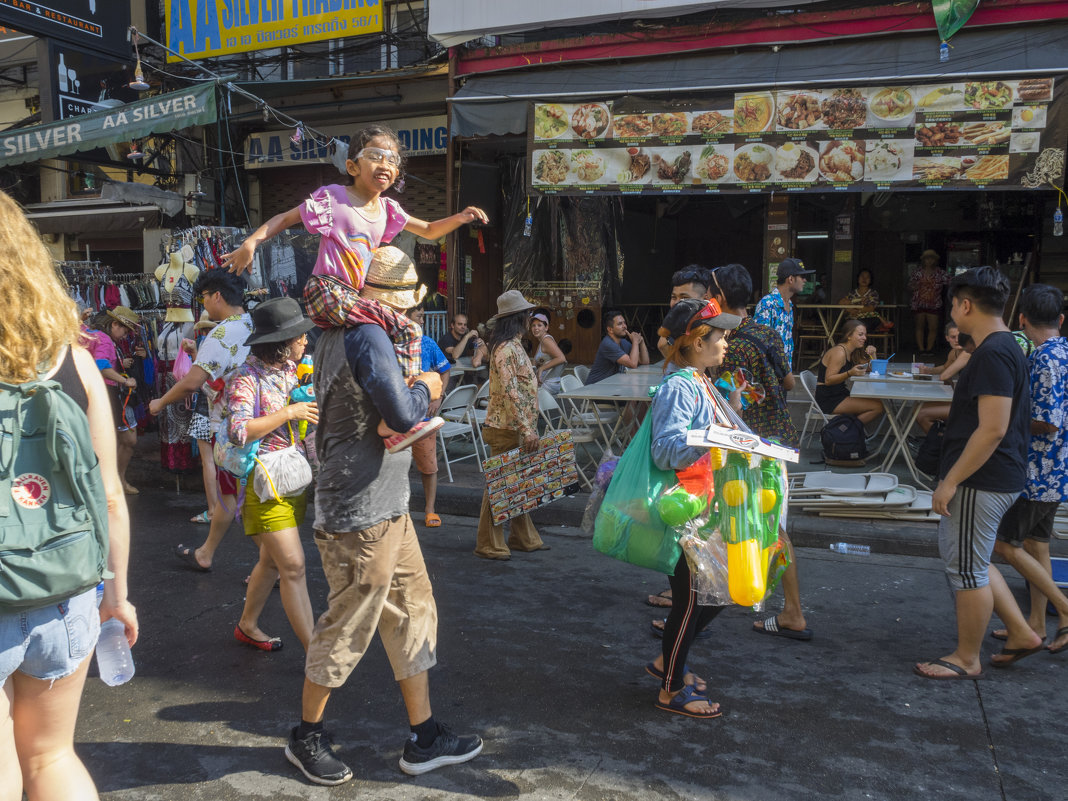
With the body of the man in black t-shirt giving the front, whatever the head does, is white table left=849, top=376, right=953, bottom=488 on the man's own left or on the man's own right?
on the man's own right

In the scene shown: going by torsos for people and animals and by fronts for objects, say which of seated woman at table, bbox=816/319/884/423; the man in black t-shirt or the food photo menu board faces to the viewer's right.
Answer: the seated woman at table

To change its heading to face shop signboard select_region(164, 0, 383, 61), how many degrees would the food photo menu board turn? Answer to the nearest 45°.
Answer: approximately 90° to its right

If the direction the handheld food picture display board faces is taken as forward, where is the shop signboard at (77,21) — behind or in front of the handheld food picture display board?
behind

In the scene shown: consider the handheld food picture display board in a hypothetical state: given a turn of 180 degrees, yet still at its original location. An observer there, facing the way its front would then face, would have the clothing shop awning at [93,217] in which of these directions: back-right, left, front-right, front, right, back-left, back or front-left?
front-left

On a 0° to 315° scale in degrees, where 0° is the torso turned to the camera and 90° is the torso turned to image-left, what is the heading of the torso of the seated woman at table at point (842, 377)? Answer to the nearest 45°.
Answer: approximately 270°

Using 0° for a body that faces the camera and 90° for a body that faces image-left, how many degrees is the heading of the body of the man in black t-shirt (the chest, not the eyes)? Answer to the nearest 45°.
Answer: approximately 90°
